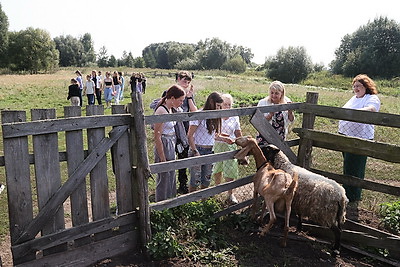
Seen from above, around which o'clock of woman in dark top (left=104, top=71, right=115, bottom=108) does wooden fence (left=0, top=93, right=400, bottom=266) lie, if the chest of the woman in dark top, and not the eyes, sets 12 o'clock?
The wooden fence is roughly at 12 o'clock from the woman in dark top.

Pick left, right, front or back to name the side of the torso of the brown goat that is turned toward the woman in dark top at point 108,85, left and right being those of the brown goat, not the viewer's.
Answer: front

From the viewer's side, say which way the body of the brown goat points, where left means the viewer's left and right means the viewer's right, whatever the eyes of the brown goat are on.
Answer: facing away from the viewer and to the left of the viewer

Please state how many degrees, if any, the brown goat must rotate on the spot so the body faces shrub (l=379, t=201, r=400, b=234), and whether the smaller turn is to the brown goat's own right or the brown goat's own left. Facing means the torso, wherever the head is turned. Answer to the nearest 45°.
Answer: approximately 90° to the brown goat's own right

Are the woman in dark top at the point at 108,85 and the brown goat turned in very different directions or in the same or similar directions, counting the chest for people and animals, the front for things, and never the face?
very different directions

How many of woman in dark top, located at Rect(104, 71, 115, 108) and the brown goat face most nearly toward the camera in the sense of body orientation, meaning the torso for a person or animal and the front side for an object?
1

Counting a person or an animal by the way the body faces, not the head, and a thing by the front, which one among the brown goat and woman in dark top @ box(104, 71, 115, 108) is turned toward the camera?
the woman in dark top

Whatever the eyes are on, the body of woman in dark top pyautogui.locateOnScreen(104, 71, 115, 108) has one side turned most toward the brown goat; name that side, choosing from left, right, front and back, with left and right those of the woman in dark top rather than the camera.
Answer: front

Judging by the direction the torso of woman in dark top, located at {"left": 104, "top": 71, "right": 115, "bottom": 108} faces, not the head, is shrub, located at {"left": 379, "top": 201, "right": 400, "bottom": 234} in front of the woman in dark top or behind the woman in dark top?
in front

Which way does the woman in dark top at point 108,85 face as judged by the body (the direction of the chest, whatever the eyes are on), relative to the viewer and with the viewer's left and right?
facing the viewer

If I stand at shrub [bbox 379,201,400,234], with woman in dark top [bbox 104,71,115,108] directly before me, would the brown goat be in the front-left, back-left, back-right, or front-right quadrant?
front-left

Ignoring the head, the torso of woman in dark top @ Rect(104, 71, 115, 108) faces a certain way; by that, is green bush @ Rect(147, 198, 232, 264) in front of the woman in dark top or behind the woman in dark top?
in front

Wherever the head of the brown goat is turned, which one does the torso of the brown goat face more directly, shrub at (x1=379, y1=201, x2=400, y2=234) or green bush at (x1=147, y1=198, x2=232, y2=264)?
the green bush
